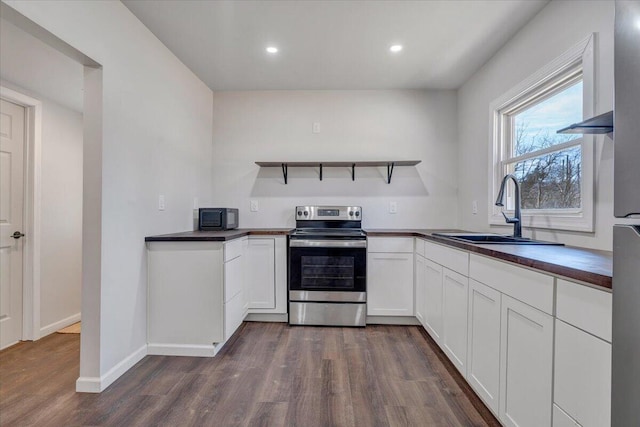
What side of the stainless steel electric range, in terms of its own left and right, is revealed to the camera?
front

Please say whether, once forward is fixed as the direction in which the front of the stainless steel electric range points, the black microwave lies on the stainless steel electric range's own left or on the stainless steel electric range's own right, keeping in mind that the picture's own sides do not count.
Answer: on the stainless steel electric range's own right

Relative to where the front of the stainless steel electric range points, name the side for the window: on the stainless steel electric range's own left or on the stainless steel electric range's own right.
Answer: on the stainless steel electric range's own left

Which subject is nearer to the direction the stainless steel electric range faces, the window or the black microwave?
the window

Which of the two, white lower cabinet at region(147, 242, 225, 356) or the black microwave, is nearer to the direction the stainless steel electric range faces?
the white lower cabinet

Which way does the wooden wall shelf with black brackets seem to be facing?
toward the camera

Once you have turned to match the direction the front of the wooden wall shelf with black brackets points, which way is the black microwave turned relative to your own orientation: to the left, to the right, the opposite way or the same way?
the same way

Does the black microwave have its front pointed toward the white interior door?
no

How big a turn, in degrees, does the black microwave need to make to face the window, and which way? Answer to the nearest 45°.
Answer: approximately 45° to its left

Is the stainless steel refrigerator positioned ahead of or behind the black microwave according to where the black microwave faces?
ahead

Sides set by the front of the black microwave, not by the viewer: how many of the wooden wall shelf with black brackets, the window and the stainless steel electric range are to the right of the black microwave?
0

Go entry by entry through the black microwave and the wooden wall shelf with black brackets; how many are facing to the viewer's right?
0

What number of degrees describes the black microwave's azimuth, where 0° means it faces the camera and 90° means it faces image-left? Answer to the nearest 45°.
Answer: approximately 0°

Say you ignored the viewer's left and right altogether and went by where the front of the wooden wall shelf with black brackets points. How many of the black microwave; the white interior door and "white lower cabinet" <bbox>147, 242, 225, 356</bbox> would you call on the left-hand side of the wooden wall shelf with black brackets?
0

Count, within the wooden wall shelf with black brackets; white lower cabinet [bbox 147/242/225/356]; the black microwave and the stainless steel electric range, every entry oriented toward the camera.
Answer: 3

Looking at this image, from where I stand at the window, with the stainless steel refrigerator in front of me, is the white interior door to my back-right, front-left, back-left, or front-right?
front-right

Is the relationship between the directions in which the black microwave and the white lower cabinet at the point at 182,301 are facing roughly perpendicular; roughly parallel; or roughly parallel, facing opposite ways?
roughly perpendicular

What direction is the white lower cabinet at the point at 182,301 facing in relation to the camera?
to the viewer's right
